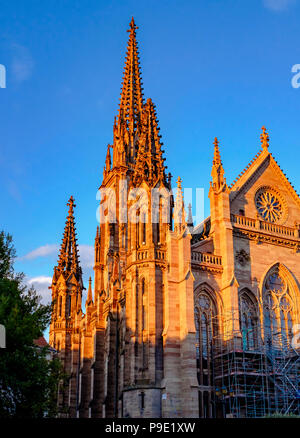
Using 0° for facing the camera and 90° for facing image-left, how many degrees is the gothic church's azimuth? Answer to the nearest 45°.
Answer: approximately 45°
